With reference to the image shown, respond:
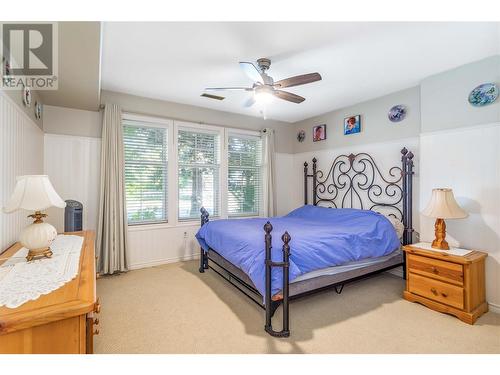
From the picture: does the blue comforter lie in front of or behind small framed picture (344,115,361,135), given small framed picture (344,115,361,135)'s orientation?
in front

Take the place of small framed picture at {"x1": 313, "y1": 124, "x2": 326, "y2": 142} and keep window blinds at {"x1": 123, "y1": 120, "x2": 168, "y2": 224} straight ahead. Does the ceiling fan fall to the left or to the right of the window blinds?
left

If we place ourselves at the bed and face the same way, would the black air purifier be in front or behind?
in front

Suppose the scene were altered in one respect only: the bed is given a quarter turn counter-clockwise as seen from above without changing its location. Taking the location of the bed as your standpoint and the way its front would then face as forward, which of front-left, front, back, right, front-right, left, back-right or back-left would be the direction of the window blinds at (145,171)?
back-right

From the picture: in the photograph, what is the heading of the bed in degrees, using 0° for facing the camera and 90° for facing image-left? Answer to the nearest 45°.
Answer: approximately 45°

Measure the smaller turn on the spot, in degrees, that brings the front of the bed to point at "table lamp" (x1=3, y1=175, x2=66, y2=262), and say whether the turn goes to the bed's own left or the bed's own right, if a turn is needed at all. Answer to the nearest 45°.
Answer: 0° — it already faces it

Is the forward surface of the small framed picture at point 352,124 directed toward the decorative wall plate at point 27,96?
yes

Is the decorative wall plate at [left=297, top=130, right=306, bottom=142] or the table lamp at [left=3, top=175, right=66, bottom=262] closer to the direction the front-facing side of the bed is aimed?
the table lamp

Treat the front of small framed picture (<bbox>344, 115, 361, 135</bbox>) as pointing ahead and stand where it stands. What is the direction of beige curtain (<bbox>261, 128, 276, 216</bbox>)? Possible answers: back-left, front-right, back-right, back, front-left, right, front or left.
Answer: front-right

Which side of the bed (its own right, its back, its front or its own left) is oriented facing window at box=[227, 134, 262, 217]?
right
